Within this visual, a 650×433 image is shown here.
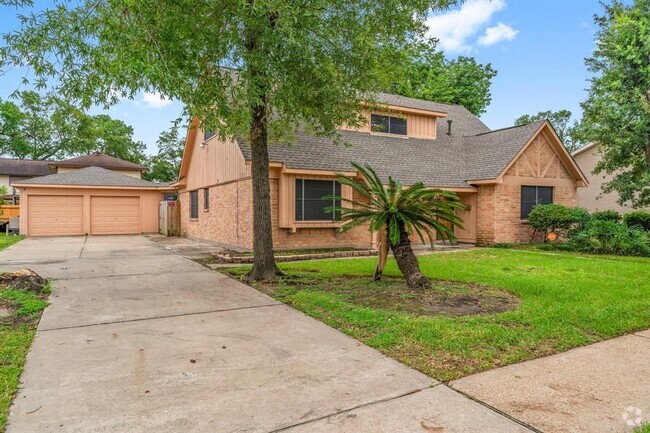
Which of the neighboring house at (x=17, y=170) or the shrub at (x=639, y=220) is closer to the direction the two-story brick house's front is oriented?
the shrub

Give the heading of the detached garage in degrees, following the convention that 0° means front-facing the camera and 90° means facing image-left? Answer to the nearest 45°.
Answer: approximately 0°

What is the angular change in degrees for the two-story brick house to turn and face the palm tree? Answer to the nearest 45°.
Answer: approximately 45° to its right

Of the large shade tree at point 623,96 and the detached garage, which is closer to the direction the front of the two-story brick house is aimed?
the large shade tree

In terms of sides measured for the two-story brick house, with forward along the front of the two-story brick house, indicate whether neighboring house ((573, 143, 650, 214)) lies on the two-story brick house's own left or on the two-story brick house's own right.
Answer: on the two-story brick house's own left

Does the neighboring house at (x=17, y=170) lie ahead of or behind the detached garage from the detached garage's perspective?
behind

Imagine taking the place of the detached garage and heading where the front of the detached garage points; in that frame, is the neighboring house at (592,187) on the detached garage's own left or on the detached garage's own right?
on the detached garage's own left

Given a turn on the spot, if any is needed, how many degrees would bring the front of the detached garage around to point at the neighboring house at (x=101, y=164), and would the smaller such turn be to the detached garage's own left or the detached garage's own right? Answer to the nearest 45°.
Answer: approximately 180°

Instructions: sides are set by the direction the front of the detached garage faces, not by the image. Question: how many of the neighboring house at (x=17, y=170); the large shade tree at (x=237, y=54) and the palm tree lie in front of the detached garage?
2
